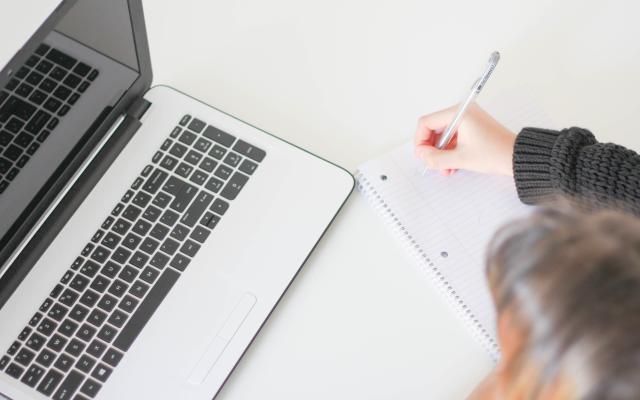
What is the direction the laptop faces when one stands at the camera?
facing the viewer and to the right of the viewer
